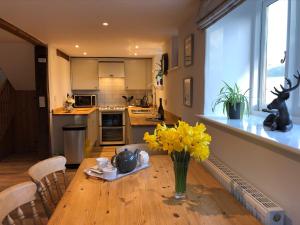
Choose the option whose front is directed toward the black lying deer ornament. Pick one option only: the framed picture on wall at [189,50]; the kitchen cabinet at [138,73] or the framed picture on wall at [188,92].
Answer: the kitchen cabinet

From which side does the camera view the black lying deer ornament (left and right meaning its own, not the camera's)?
left

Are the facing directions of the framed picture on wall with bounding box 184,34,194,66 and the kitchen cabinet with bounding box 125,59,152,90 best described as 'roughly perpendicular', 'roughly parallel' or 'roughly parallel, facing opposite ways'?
roughly perpendicular

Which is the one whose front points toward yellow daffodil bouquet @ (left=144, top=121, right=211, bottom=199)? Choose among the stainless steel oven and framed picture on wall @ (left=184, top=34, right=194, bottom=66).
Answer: the stainless steel oven

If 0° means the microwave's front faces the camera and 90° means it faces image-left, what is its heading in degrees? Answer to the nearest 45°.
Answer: approximately 0°

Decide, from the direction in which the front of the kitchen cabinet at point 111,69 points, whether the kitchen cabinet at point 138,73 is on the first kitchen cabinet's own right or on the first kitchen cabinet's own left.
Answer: on the first kitchen cabinet's own left

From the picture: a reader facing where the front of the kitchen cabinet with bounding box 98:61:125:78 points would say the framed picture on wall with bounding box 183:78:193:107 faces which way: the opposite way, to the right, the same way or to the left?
to the right

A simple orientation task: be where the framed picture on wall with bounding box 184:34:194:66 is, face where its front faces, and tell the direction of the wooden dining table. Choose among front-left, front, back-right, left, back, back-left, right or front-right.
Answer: left

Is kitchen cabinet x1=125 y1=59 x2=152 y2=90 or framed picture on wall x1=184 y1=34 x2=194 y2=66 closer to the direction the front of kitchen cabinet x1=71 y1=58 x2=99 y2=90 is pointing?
the framed picture on wall

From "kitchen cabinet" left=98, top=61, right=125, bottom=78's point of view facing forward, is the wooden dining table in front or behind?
in front

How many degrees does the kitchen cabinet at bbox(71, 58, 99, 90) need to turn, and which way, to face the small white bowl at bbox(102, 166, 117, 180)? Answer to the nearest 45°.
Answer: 0° — it already faces it

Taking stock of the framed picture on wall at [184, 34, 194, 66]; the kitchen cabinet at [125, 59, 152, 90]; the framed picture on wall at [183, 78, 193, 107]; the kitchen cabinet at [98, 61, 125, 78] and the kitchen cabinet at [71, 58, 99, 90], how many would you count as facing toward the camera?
3
